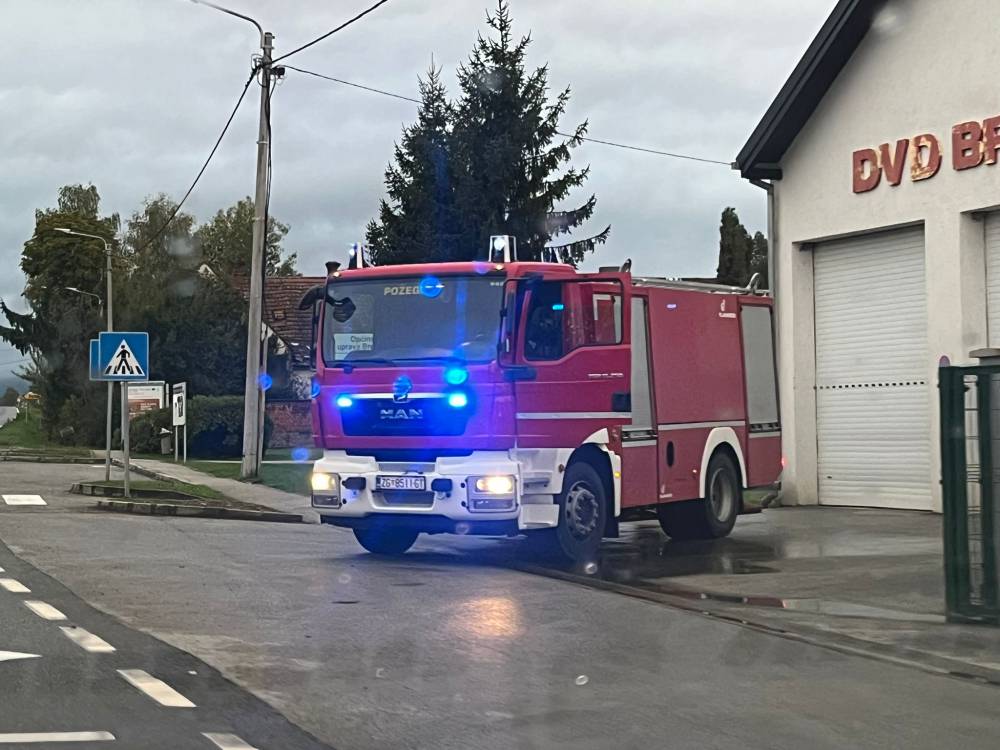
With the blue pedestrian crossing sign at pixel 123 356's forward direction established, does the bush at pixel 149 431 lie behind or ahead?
behind

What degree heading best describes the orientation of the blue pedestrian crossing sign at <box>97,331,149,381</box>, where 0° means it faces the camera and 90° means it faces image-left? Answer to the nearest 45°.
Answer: approximately 0°

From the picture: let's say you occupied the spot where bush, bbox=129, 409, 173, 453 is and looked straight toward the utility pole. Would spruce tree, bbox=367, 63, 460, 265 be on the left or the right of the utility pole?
left

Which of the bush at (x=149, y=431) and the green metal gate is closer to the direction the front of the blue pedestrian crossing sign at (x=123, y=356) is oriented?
the green metal gate

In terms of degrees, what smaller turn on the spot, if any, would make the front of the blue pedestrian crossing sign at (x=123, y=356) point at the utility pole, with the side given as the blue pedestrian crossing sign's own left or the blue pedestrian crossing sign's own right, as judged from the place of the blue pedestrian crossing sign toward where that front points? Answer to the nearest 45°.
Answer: approximately 135° to the blue pedestrian crossing sign's own left

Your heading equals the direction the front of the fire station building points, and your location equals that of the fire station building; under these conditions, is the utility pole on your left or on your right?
on your right

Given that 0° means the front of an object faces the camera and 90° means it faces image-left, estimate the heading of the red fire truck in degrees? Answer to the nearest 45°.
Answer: approximately 45°

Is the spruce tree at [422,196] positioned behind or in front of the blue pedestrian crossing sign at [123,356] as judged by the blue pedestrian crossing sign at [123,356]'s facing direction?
behind
